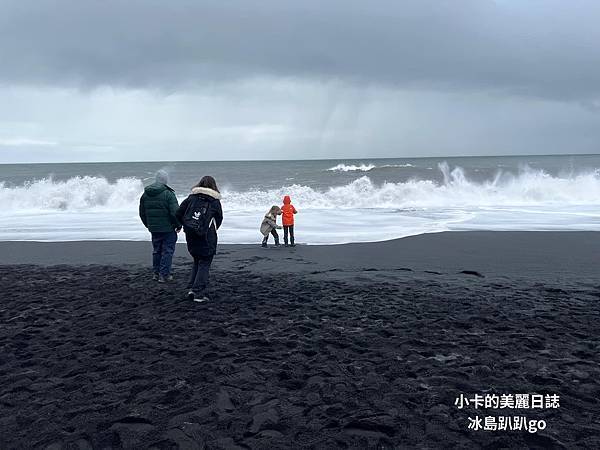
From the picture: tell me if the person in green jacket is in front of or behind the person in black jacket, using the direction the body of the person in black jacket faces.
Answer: in front

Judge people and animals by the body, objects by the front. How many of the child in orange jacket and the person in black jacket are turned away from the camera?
2

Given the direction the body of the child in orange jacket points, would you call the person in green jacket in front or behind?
behind

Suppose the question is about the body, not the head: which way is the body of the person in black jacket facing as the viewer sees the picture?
away from the camera

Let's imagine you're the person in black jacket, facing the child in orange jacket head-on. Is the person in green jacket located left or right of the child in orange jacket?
left

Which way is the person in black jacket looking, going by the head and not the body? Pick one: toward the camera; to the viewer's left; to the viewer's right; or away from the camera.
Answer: away from the camera

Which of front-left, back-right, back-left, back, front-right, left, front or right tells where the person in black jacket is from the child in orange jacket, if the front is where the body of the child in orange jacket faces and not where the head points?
back

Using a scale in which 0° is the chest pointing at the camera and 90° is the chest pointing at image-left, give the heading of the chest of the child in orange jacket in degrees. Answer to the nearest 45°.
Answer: approximately 180°

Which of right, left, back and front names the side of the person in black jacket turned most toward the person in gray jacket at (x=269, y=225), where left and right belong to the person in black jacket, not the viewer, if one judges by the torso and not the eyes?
front

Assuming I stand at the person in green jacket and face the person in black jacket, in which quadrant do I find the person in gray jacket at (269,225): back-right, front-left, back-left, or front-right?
back-left
